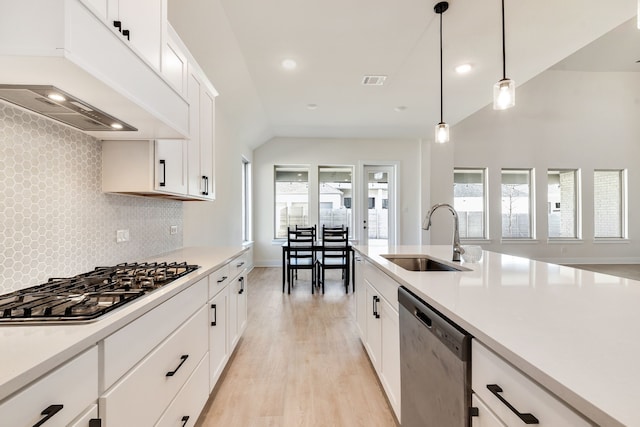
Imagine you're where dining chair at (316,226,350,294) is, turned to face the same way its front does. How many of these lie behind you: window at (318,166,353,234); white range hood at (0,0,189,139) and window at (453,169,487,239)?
1

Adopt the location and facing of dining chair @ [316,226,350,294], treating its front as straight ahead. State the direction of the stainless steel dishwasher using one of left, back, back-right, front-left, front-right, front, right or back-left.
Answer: back

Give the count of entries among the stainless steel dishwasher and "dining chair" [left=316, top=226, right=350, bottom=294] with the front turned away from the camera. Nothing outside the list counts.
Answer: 1

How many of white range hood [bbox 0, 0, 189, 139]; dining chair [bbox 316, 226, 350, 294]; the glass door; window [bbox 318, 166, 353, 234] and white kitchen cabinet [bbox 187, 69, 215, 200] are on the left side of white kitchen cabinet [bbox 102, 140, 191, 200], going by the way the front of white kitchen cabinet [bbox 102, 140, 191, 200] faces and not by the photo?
4

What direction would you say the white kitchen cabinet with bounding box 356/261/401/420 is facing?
to the viewer's left

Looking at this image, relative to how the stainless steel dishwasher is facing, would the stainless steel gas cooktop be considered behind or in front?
in front

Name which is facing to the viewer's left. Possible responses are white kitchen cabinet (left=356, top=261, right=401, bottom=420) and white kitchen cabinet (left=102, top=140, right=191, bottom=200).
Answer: white kitchen cabinet (left=356, top=261, right=401, bottom=420)

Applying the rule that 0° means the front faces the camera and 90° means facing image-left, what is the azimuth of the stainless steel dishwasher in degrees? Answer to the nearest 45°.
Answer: approximately 45°

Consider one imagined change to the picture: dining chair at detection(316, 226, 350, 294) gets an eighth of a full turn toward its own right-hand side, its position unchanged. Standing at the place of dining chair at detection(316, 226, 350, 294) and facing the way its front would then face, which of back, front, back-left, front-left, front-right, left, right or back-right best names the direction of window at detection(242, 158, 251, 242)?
left

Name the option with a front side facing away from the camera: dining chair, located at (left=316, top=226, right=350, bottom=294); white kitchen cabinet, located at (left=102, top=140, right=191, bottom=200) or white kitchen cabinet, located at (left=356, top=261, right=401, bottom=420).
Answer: the dining chair

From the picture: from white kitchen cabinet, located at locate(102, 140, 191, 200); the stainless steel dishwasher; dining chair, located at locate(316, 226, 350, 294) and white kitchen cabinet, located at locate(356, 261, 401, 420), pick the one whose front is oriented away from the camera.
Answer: the dining chair

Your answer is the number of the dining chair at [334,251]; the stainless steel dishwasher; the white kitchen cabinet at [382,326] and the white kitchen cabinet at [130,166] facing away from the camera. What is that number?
1

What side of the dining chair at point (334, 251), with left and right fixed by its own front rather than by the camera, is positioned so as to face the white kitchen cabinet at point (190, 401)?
back

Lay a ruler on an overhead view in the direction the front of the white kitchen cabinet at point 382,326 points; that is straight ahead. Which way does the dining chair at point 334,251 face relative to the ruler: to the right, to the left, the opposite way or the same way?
to the right

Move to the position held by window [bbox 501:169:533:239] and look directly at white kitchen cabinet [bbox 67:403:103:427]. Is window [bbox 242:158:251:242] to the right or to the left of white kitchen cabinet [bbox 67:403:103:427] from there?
right

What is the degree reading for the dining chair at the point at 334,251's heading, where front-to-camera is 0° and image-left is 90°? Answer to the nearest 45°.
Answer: approximately 180°

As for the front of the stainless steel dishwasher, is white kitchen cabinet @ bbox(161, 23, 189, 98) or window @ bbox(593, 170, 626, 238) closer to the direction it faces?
the white kitchen cabinet

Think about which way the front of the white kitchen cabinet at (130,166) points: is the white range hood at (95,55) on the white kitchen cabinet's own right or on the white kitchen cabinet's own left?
on the white kitchen cabinet's own right
